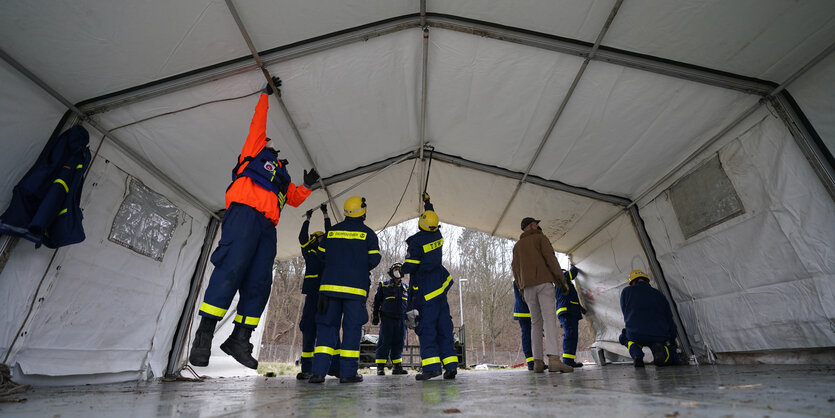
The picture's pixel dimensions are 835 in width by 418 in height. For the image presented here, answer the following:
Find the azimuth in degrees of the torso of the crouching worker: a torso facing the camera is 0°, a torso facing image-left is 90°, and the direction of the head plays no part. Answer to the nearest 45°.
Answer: approximately 180°

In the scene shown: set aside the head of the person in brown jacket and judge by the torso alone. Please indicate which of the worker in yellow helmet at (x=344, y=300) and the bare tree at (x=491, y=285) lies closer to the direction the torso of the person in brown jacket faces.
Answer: the bare tree

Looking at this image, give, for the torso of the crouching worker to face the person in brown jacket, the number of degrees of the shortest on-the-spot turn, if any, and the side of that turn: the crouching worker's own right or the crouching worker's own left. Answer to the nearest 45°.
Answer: approximately 135° to the crouching worker's own left

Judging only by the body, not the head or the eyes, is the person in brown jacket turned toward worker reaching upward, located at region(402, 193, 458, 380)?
no

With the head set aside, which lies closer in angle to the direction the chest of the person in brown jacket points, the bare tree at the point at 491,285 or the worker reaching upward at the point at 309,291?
the bare tree

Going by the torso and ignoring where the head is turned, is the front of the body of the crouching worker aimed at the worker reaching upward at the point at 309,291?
no

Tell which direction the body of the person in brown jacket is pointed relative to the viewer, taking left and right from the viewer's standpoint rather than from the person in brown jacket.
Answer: facing away from the viewer and to the right of the viewer

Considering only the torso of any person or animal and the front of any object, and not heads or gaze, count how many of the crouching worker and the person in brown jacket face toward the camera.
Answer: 0

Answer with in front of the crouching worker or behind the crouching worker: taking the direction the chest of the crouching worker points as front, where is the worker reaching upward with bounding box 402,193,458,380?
behind
